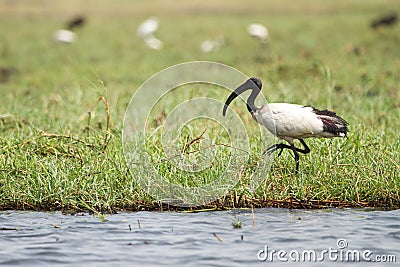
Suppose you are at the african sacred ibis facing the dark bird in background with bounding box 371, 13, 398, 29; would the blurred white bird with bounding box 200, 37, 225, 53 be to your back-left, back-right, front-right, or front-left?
front-left

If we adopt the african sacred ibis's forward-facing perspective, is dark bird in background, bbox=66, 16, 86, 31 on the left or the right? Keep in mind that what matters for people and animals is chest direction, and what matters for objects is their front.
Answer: on its right

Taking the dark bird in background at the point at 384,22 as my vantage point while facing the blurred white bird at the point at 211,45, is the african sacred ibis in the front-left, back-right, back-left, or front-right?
front-left

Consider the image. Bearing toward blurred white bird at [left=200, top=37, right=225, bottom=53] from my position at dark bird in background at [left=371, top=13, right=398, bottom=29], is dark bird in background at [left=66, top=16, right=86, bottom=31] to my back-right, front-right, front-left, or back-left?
front-right

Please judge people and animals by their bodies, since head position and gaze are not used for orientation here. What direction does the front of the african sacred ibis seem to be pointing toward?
to the viewer's left

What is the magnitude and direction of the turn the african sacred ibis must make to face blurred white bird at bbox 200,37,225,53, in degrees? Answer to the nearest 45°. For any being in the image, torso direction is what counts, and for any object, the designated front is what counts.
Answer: approximately 90° to its right

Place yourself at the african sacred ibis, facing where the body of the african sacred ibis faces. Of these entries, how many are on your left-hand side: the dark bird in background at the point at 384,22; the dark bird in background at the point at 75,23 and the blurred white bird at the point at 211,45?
0

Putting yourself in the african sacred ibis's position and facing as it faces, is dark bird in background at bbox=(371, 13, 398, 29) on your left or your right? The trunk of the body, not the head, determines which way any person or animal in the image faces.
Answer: on your right

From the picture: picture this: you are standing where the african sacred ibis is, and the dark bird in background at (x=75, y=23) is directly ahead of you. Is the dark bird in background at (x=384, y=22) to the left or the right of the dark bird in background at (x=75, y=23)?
right
